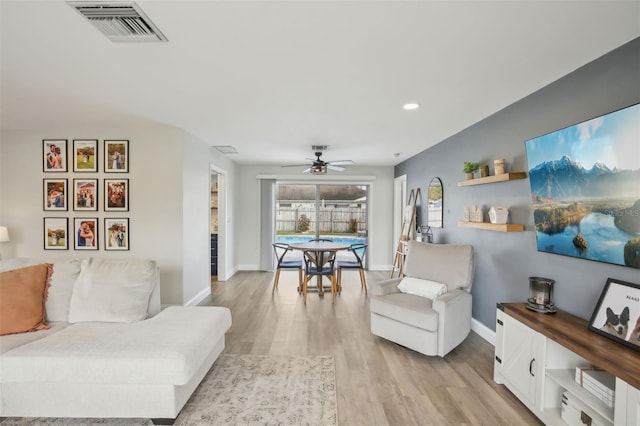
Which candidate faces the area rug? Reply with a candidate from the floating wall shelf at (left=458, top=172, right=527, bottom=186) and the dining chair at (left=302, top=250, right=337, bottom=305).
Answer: the floating wall shelf

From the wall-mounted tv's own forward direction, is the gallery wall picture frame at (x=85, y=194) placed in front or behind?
in front

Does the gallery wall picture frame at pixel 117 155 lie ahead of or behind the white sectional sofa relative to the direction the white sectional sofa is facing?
behind

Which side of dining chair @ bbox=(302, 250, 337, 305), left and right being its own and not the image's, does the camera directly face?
back

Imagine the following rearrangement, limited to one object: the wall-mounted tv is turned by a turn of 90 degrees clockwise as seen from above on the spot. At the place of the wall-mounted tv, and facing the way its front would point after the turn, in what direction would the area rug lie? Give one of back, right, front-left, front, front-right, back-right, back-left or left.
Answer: left

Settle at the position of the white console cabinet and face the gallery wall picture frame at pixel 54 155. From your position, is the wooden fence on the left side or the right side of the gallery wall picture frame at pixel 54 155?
right

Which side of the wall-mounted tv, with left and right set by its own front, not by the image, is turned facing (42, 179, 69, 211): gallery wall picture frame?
front

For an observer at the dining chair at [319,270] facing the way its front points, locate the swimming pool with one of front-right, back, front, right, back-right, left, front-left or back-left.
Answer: front

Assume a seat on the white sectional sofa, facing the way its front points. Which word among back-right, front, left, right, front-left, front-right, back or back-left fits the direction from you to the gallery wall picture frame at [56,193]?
back

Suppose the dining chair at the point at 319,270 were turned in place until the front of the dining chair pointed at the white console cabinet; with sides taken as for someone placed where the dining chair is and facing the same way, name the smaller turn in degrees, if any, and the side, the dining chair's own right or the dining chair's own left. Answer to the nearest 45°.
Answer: approximately 135° to the dining chair's own right

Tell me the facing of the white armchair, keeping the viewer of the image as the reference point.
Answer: facing the viewer and to the left of the viewer

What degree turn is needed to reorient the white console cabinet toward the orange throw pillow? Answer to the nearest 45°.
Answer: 0° — it already faces it

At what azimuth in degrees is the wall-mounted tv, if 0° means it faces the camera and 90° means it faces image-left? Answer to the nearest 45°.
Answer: approximately 45°

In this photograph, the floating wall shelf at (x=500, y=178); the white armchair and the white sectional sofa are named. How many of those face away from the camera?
0
